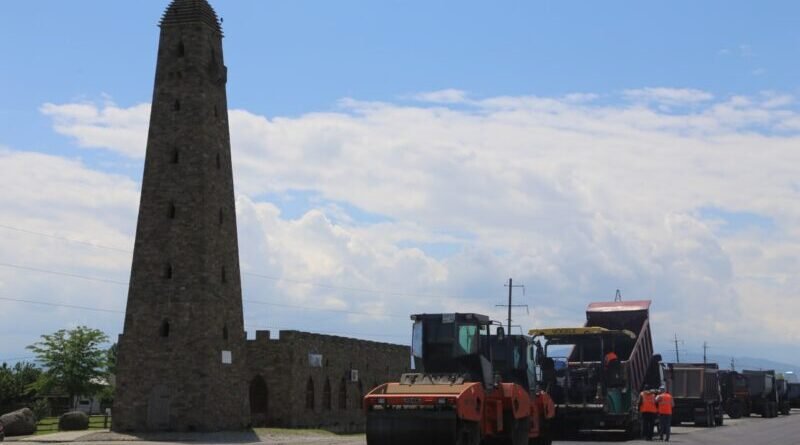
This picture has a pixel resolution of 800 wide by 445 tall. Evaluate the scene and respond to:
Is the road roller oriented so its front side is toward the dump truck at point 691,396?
no

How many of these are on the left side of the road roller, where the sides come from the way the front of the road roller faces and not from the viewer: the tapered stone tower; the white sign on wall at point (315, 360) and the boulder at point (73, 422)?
0

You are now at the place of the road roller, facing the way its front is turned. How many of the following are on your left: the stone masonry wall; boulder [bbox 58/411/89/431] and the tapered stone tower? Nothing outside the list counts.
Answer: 0

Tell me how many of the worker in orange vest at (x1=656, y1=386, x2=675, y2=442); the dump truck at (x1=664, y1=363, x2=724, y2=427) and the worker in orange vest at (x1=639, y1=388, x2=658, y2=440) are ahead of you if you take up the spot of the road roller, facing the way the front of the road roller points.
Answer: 0

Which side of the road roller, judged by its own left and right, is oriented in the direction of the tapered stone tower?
right

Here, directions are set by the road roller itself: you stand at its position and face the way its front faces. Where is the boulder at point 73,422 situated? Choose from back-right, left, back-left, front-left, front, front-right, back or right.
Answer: right

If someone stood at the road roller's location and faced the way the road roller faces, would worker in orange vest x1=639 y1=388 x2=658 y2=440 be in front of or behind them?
behind

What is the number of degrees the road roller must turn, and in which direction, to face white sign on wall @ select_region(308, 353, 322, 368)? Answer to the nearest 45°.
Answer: approximately 135° to its right

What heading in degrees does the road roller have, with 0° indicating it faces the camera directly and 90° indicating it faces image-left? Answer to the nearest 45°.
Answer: approximately 45°

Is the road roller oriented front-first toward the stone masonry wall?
no
